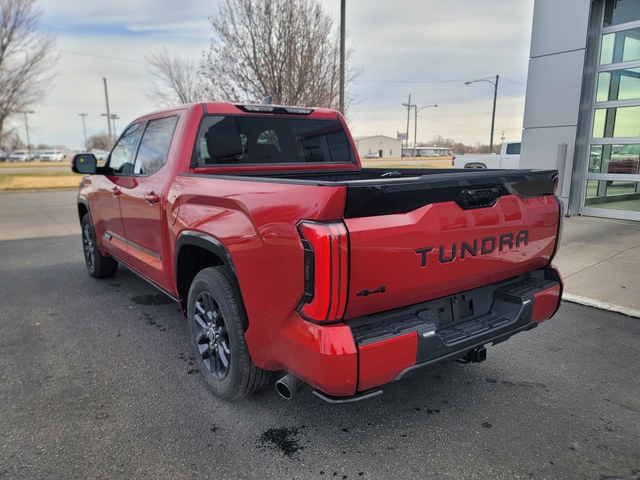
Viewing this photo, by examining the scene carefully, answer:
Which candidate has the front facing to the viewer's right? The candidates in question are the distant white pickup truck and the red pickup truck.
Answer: the distant white pickup truck

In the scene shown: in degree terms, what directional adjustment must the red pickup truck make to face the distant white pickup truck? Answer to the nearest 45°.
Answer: approximately 90° to its right

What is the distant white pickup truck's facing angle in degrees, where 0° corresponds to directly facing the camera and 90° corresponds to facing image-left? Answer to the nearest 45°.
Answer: approximately 270°

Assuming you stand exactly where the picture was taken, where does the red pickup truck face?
facing away from the viewer and to the left of the viewer

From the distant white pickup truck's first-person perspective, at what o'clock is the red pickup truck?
The red pickup truck is roughly at 3 o'clock from the distant white pickup truck.

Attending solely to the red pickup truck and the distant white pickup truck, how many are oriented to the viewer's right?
1
